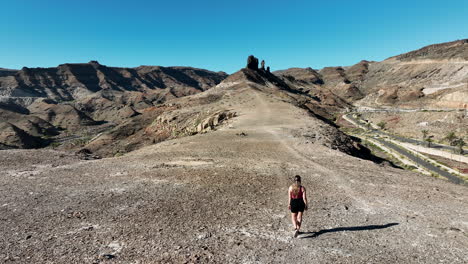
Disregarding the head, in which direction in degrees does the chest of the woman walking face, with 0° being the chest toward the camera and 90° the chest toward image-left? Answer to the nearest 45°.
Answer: approximately 180°
